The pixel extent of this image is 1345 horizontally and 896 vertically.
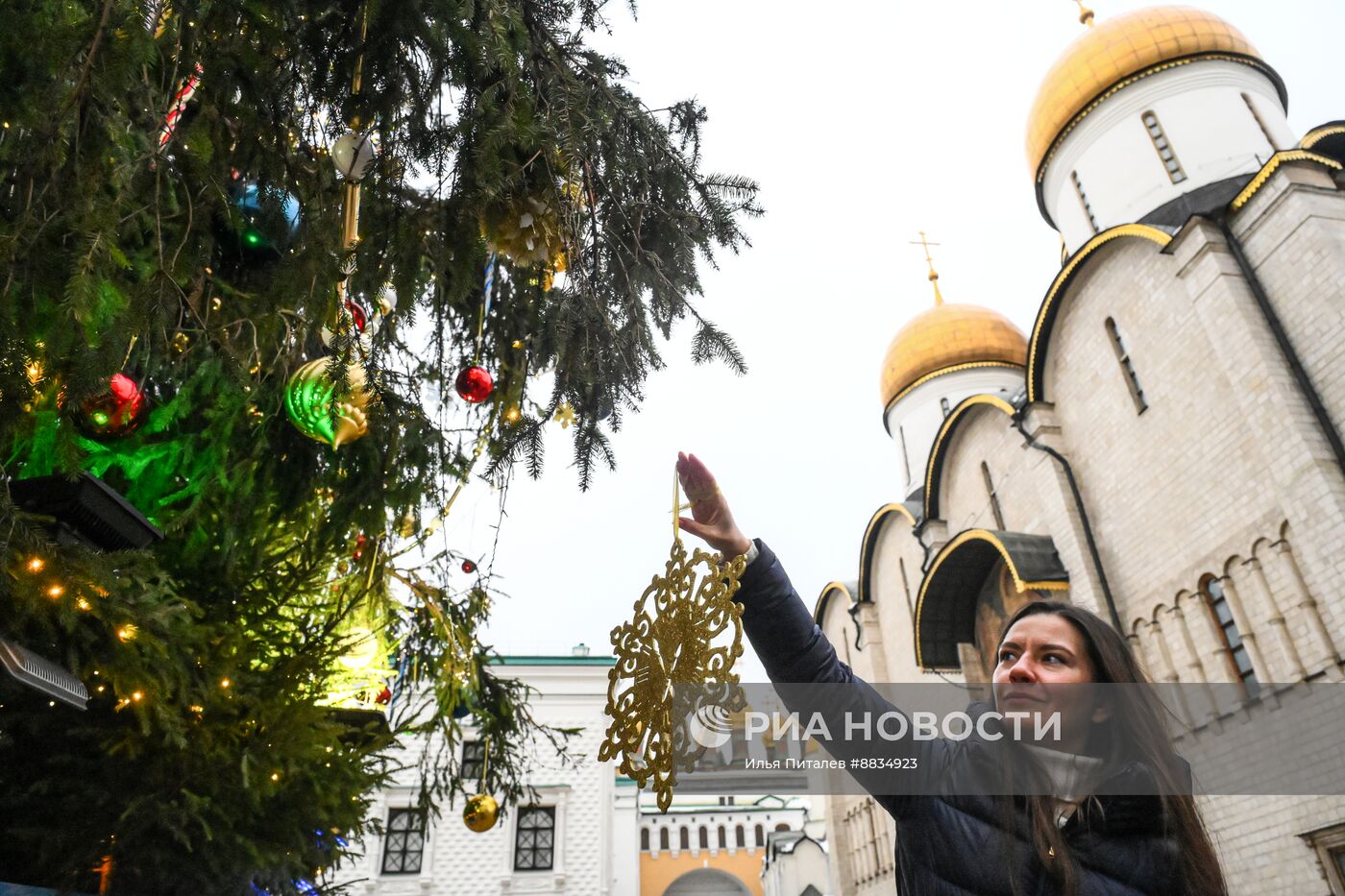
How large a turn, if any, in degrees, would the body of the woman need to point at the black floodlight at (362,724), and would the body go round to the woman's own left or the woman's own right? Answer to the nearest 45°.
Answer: approximately 90° to the woman's own right

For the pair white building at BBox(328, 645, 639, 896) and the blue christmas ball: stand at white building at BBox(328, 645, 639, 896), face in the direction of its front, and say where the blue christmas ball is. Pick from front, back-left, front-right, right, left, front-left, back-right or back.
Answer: front

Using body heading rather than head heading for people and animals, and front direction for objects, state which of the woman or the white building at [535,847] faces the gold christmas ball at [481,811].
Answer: the white building

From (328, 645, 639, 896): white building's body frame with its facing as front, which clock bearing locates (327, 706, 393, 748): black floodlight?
The black floodlight is roughly at 12 o'clock from the white building.

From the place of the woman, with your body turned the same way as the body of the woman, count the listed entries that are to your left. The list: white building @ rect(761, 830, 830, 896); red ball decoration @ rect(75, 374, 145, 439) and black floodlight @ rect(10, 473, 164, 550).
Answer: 0

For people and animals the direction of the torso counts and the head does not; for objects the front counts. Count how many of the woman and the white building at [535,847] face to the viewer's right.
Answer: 0

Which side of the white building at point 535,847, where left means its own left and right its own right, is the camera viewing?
front

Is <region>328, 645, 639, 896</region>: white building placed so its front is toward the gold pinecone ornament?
yes

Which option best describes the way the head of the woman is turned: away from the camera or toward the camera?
toward the camera

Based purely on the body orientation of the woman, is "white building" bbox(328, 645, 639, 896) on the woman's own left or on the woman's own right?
on the woman's own right

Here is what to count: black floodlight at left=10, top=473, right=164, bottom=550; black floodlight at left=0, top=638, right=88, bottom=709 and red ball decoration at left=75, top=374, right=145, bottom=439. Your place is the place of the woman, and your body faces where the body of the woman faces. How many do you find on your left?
0

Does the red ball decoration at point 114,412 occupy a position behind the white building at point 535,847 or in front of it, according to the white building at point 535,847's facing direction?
in front

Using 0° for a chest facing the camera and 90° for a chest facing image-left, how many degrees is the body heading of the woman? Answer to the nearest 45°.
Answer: approximately 45°
